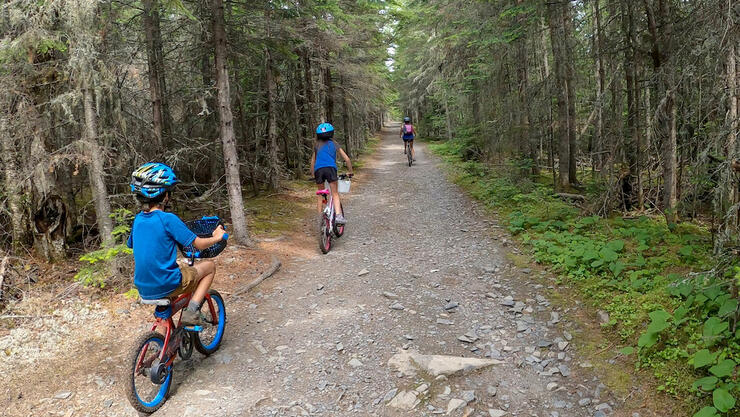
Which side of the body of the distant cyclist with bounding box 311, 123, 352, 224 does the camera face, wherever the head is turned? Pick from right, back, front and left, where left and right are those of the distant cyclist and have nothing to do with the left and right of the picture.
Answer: back

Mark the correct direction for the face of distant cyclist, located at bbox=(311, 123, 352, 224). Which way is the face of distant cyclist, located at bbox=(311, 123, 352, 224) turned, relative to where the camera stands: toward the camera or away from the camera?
away from the camera

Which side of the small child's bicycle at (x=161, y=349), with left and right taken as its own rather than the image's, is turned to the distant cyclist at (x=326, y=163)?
front

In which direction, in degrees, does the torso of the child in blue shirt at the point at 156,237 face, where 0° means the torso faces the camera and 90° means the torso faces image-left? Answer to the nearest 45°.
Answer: approximately 225°

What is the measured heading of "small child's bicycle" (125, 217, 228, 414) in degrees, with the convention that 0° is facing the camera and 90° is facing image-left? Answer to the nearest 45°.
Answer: approximately 225°

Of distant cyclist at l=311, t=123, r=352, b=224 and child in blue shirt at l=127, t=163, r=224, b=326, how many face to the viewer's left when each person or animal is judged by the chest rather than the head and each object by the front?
0

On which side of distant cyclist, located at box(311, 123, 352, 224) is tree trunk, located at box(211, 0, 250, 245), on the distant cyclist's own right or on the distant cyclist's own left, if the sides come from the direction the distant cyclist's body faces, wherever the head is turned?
on the distant cyclist's own left

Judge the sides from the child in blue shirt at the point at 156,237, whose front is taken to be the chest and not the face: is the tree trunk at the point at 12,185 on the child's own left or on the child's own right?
on the child's own left

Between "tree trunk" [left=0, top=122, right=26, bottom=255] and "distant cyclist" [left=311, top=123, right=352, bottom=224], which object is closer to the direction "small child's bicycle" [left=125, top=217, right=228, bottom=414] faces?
the distant cyclist

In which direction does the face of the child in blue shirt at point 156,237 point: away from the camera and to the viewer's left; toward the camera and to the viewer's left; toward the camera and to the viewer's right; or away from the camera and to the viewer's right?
away from the camera and to the viewer's right

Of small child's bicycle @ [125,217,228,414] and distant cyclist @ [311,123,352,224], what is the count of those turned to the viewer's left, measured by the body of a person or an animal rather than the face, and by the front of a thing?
0
